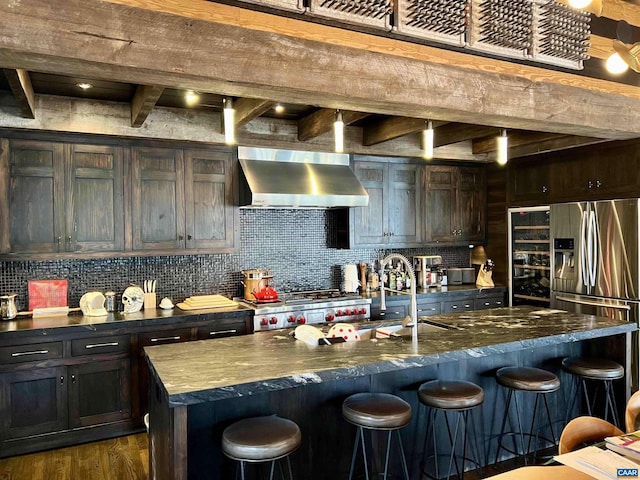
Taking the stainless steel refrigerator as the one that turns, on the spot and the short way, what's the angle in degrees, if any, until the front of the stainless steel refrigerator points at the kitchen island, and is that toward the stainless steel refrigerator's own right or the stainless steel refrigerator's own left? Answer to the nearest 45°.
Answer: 0° — it already faces it

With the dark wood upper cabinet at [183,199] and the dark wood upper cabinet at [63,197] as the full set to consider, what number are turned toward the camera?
2

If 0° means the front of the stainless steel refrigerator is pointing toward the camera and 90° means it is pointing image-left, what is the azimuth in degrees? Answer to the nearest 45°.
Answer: approximately 45°

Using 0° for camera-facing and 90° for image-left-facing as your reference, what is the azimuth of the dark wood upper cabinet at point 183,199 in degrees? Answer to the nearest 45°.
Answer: approximately 0°

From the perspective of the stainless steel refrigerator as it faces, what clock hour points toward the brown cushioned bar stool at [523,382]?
The brown cushioned bar stool is roughly at 11 o'clock from the stainless steel refrigerator.
